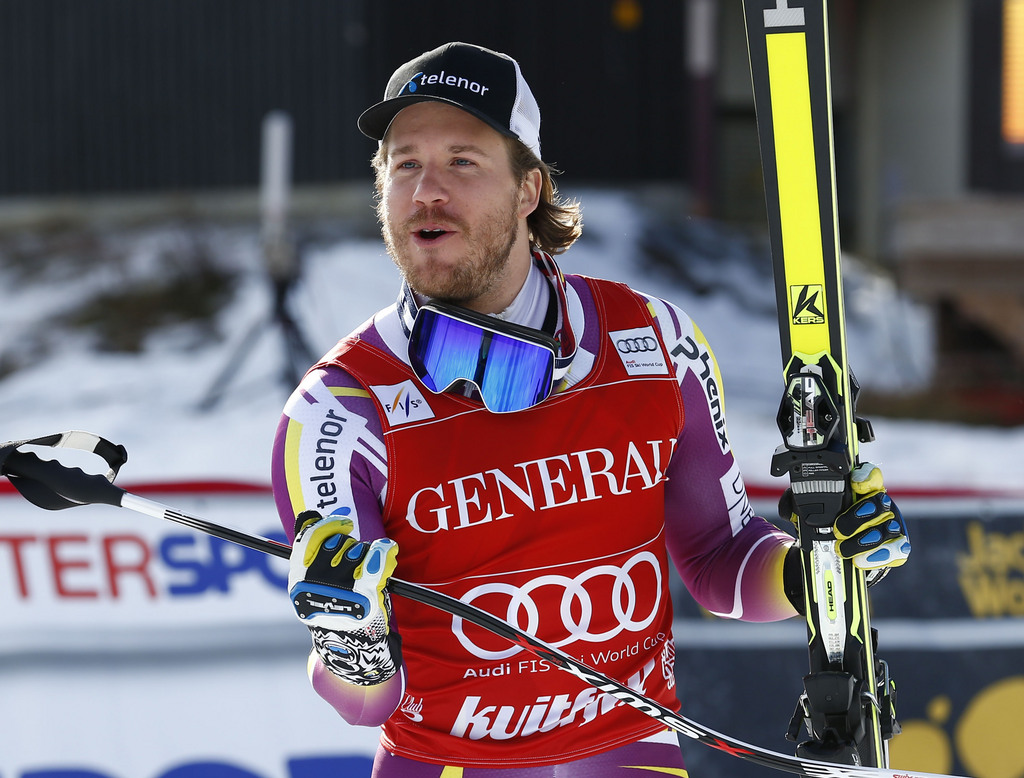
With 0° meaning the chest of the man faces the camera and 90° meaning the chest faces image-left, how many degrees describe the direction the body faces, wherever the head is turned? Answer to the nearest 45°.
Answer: approximately 0°
